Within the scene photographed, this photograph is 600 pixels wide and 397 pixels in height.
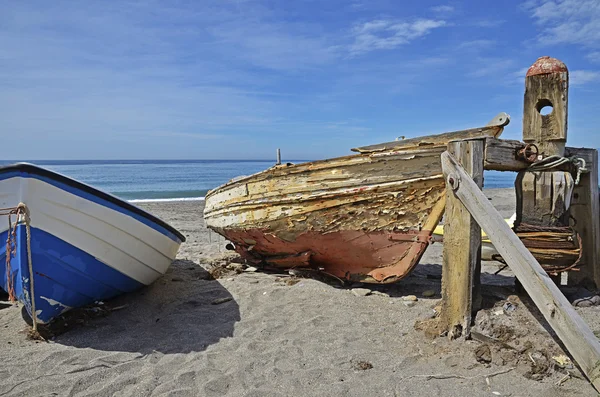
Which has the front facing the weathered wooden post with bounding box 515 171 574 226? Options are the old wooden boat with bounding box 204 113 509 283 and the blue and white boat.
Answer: the old wooden boat

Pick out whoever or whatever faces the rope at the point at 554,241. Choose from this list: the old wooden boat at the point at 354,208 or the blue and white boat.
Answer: the old wooden boat

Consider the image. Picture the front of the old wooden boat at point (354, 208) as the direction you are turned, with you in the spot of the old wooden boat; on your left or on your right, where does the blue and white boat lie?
on your right

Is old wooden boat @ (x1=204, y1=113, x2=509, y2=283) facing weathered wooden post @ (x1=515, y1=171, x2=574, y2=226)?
yes

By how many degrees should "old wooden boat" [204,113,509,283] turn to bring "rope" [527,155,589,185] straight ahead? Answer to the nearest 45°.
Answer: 0° — it already faces it
